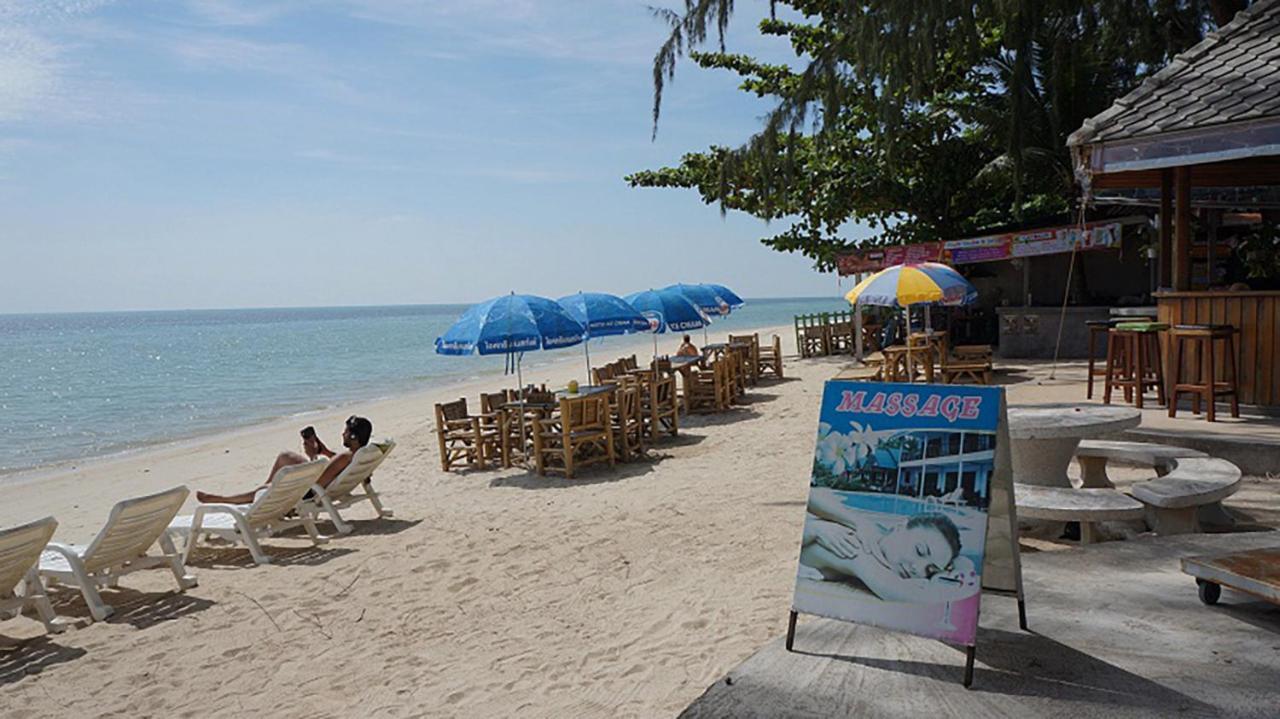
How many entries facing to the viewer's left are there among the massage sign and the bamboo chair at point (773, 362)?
1

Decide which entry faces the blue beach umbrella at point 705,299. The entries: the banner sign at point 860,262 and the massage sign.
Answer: the banner sign

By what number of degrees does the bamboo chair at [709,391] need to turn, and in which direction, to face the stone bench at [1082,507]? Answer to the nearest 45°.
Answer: approximately 135° to its left

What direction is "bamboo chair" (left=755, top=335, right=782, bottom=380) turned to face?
to the viewer's left

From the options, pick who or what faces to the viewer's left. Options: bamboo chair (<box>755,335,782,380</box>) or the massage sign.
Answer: the bamboo chair

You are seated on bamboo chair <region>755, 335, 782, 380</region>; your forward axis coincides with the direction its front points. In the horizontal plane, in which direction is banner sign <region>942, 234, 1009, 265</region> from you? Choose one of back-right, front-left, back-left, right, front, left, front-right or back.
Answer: back

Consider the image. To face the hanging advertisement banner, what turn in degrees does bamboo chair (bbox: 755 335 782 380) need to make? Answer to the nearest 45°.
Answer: approximately 180°

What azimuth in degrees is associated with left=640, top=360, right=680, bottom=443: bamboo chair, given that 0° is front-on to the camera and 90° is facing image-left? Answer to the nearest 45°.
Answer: approximately 135°

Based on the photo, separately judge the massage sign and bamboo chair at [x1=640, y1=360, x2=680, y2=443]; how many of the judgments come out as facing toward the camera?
1

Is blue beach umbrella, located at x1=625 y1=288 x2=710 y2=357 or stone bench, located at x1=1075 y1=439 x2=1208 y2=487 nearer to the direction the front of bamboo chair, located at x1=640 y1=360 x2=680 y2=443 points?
the blue beach umbrella

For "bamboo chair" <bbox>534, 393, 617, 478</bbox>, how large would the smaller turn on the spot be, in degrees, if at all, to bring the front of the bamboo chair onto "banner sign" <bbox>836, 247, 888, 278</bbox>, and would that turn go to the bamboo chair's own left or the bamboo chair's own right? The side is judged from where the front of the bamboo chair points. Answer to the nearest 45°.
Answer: approximately 90° to the bamboo chair's own right

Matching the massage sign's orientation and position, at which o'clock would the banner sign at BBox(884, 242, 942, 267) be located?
The banner sign is roughly at 6 o'clock from the massage sign.

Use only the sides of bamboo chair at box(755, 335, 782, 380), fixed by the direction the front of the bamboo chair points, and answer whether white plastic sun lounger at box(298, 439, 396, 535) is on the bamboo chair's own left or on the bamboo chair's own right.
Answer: on the bamboo chair's own left
